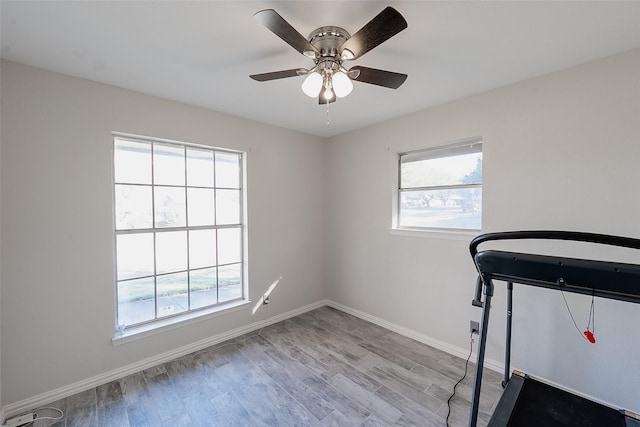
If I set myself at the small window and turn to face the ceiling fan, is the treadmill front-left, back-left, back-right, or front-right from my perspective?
front-left

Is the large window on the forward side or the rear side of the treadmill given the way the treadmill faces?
on the forward side

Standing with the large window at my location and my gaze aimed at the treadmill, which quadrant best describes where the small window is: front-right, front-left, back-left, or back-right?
front-left

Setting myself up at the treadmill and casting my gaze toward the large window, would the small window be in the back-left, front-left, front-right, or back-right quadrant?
front-right

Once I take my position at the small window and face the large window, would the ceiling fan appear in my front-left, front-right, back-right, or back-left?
front-left
